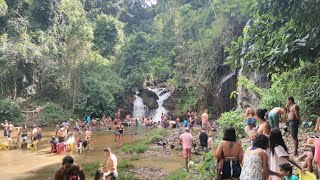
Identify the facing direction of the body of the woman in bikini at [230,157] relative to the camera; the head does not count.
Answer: away from the camera

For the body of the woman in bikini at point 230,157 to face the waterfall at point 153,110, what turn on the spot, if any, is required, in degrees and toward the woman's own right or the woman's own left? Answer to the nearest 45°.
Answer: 0° — they already face it

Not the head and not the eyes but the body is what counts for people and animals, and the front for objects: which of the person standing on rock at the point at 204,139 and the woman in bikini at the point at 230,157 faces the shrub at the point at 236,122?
the woman in bikini

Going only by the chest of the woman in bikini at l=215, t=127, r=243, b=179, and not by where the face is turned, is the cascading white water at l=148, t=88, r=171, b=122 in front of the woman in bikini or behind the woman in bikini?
in front

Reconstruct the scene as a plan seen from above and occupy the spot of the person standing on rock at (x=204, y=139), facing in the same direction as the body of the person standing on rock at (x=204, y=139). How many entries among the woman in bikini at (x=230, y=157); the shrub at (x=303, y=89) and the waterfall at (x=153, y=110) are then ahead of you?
1
